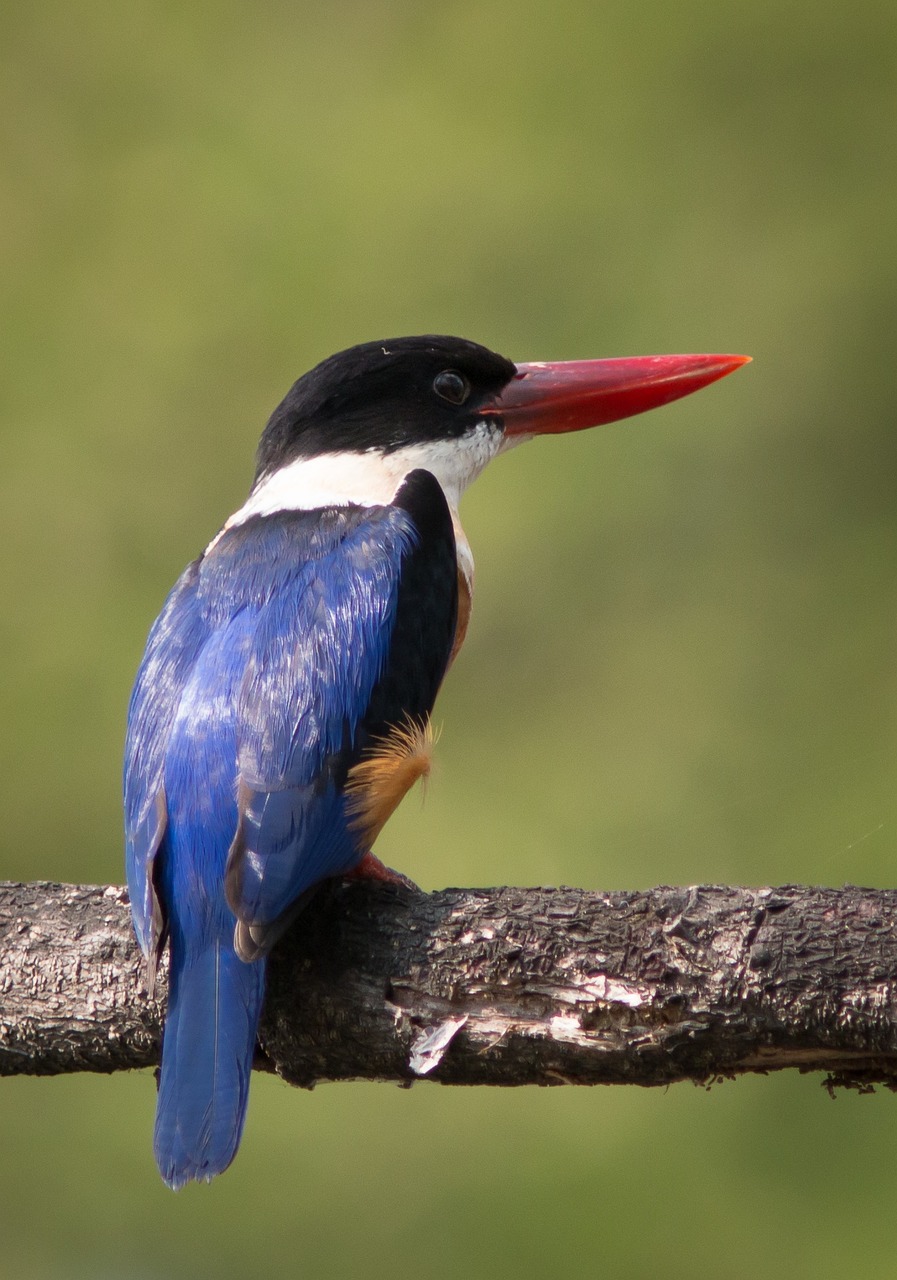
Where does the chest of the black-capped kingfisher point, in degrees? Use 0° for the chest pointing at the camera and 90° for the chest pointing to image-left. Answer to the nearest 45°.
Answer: approximately 225°
